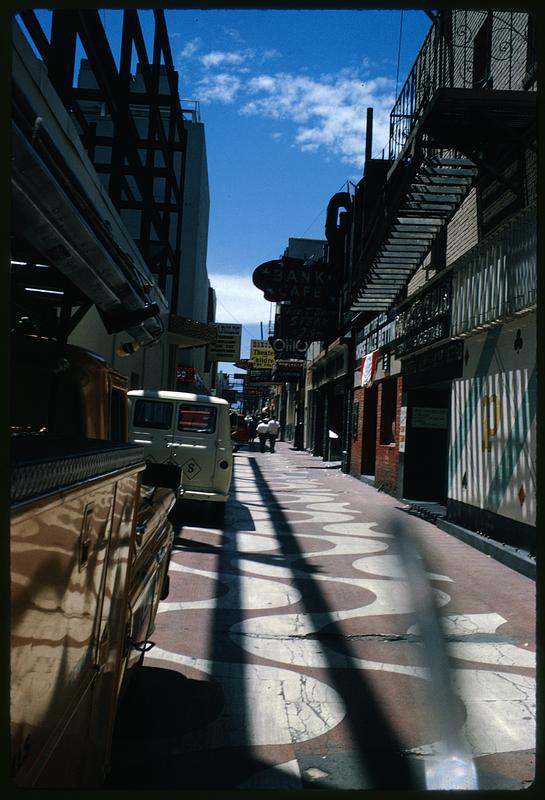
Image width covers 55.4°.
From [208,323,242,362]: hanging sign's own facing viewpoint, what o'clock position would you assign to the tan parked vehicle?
The tan parked vehicle is roughly at 12 o'clock from the hanging sign.

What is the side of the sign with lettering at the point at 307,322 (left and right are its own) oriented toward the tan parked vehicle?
front

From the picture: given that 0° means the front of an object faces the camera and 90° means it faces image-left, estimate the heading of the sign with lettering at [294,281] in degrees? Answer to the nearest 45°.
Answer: approximately 0°

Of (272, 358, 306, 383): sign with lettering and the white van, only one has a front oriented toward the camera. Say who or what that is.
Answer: the sign with lettering

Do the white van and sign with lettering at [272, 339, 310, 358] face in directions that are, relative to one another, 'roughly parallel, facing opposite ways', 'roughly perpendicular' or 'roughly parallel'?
roughly parallel, facing opposite ways

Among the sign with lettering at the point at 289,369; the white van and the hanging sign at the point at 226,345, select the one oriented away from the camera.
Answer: the white van

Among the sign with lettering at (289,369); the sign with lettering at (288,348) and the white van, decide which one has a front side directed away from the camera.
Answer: the white van

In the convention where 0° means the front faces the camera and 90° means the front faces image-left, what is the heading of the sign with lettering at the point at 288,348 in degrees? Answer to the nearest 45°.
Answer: approximately 0°

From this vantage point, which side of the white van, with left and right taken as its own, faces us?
back

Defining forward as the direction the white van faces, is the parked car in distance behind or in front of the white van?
in front

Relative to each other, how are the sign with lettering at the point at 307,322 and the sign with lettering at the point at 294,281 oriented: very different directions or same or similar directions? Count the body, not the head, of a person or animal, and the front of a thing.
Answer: same or similar directions

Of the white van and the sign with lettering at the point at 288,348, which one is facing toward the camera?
the sign with lettering

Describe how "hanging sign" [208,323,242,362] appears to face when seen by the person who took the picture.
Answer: facing the viewer

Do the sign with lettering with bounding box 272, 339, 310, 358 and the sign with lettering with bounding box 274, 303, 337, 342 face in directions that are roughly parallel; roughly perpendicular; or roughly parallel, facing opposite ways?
roughly parallel

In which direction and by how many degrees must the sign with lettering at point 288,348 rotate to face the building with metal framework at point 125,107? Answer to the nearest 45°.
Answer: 0° — it already faces it

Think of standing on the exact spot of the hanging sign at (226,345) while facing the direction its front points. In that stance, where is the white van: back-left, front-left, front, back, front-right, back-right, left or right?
front
